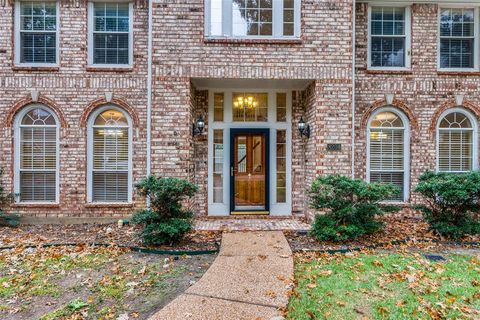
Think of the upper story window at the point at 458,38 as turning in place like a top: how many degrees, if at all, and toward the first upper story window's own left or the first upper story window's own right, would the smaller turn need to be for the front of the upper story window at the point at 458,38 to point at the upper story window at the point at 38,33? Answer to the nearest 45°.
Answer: approximately 45° to the first upper story window's own right

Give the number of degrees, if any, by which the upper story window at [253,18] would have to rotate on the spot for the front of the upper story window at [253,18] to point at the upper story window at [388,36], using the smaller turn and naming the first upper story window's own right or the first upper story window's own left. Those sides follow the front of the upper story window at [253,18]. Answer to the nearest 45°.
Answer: approximately 90° to the first upper story window's own left

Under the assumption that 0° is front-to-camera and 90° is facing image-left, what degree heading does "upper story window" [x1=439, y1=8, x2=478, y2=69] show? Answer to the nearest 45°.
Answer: approximately 0°

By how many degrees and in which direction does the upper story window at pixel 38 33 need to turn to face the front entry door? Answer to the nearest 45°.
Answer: approximately 45° to its left

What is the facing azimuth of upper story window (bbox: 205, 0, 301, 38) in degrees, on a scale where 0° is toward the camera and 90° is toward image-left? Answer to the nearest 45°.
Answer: approximately 0°

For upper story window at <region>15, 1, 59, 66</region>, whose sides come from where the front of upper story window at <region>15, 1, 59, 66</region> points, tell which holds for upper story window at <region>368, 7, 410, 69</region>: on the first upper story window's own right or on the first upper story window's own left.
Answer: on the first upper story window's own left

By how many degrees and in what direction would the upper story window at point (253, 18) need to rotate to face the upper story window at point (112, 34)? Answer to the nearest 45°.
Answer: approximately 90° to its right
